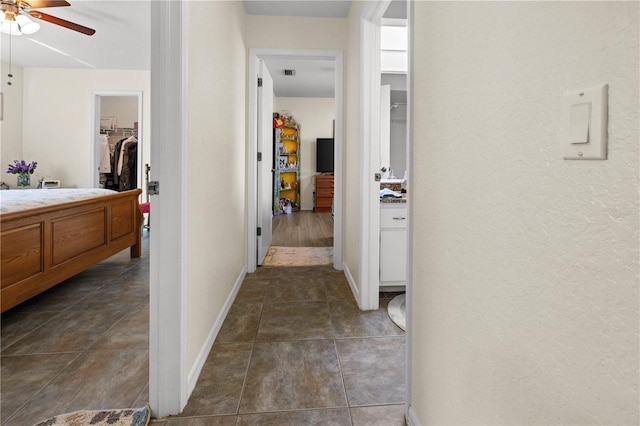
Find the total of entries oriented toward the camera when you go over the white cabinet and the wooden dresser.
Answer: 2

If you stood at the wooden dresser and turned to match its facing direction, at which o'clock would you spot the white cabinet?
The white cabinet is roughly at 12 o'clock from the wooden dresser.

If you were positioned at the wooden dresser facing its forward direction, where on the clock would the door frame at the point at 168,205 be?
The door frame is roughly at 12 o'clock from the wooden dresser.

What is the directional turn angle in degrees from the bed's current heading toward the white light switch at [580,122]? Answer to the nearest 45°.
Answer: approximately 45° to its right

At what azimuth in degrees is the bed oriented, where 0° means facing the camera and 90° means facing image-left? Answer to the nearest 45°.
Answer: approximately 315°
